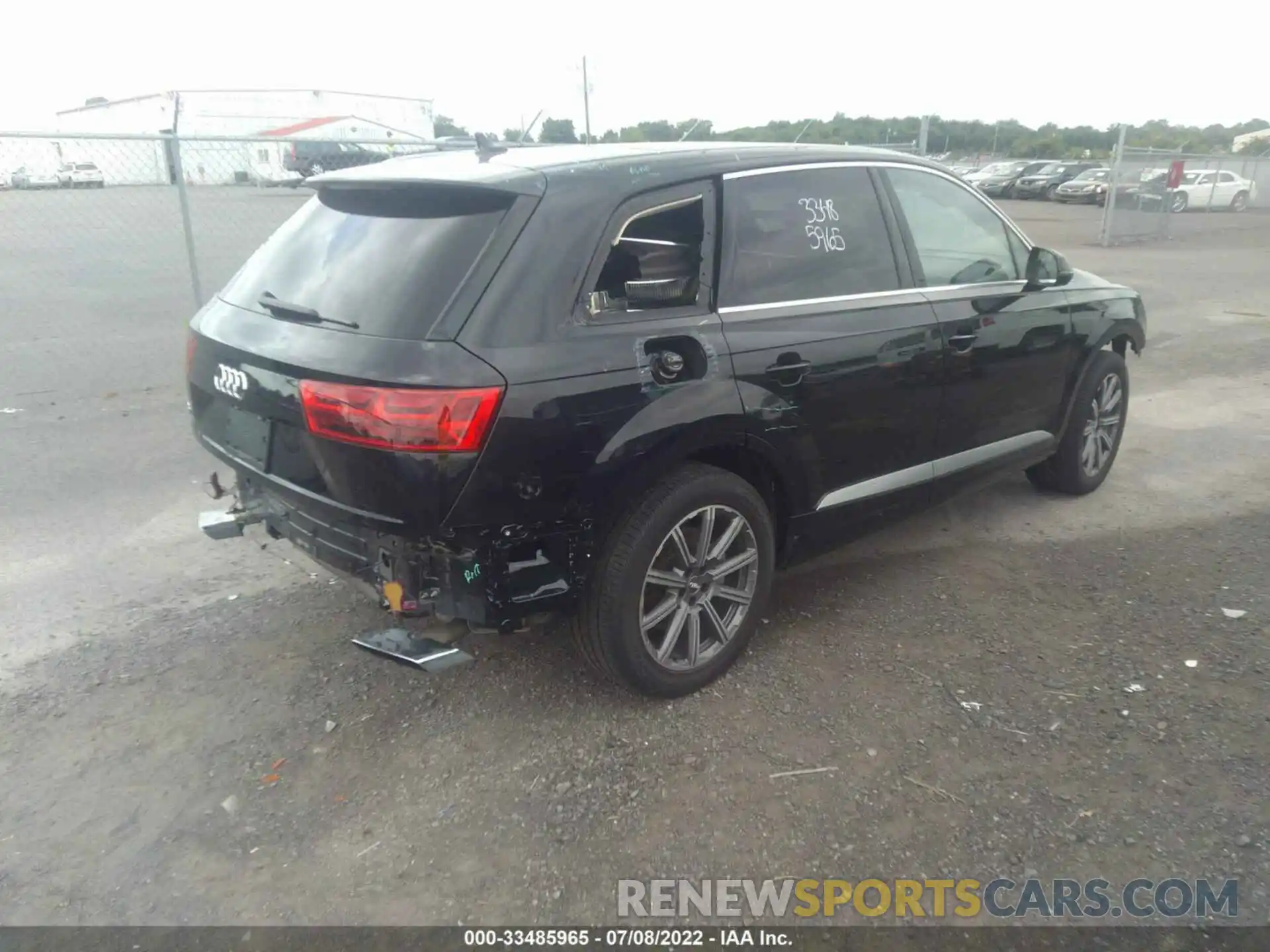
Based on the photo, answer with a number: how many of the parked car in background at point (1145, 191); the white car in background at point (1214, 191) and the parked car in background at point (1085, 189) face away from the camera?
0

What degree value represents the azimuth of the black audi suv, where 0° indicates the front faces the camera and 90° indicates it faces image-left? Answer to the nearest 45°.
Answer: approximately 225°

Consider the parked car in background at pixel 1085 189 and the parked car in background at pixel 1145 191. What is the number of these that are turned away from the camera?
0

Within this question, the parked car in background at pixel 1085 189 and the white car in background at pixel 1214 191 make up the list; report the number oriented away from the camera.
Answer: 0

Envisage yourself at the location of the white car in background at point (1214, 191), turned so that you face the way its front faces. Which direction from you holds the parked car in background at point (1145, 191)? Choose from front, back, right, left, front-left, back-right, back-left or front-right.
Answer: front-left

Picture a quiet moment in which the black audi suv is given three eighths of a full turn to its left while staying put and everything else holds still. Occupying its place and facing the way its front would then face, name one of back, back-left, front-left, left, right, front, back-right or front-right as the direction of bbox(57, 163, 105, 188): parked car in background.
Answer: front-right

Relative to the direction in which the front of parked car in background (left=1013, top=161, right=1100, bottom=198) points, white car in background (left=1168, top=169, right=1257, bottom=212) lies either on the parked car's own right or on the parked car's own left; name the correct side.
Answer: on the parked car's own left

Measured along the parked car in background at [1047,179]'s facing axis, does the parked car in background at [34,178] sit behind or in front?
in front

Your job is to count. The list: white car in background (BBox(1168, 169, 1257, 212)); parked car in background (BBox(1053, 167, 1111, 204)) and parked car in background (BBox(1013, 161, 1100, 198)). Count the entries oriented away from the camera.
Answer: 0

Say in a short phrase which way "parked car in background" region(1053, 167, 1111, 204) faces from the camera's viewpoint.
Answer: facing the viewer and to the left of the viewer

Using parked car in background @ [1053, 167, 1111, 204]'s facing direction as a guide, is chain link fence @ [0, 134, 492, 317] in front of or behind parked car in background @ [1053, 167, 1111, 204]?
in front
